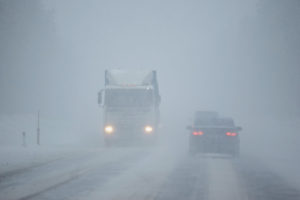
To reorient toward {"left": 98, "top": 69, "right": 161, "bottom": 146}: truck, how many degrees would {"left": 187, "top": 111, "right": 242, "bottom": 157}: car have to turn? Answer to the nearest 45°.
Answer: approximately 45° to its left

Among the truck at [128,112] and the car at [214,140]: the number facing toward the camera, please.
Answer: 1

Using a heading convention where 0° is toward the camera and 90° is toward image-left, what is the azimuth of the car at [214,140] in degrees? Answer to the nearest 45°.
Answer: approximately 180°

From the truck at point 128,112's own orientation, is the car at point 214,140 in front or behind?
in front

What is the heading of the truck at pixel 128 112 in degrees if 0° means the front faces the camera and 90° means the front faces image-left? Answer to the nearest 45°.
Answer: approximately 0°

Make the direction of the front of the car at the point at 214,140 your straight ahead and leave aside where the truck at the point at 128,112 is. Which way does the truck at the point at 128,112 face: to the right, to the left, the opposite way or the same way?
the opposite way

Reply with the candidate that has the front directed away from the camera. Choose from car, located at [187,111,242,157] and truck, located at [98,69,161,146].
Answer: car, located at [187,111,242,157]
